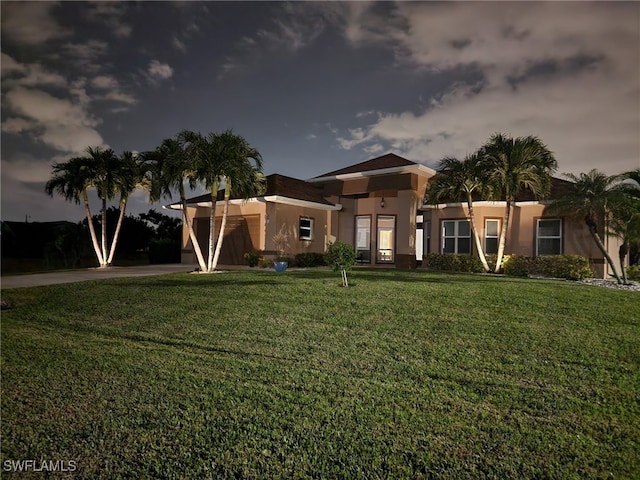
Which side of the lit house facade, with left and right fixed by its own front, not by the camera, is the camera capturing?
front

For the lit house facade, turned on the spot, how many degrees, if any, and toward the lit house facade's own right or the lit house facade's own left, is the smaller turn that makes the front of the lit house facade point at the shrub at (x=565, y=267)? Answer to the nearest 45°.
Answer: approximately 45° to the lit house facade's own left

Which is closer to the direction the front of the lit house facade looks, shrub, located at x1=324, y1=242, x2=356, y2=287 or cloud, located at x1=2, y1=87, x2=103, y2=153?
the shrub

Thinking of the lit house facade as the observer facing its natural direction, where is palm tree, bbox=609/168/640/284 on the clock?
The palm tree is roughly at 10 o'clock from the lit house facade.

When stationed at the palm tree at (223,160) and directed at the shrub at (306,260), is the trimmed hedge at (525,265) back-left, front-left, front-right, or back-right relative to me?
front-right

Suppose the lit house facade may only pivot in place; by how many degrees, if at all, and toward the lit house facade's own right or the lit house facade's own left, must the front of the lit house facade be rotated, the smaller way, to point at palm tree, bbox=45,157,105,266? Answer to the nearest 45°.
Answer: approximately 90° to the lit house facade's own right

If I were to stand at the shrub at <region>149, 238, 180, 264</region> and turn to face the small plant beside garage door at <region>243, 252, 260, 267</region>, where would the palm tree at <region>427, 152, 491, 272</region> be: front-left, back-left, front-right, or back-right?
front-left

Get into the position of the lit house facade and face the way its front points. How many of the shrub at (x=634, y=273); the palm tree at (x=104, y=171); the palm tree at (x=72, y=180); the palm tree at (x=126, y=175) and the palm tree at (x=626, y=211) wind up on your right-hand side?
3

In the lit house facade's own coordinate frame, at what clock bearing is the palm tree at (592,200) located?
The palm tree is roughly at 10 o'clock from the lit house facade.
